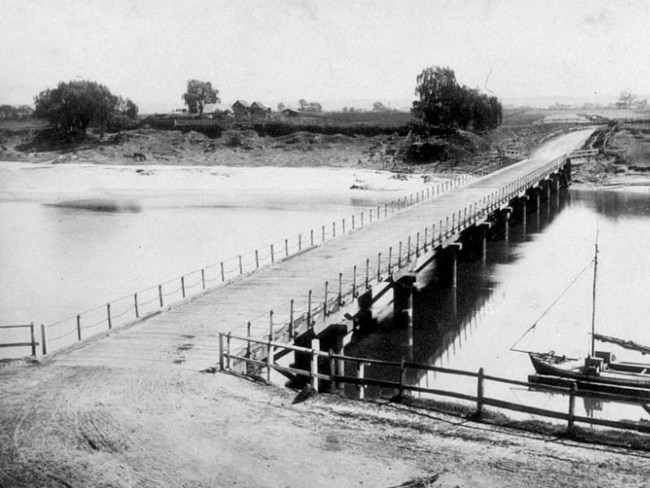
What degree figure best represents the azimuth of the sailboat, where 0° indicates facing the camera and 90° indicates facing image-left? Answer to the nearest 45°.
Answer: approximately 90°

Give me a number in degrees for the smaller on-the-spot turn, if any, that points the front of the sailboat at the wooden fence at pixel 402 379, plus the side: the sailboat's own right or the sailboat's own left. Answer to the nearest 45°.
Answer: approximately 45° to the sailboat's own left

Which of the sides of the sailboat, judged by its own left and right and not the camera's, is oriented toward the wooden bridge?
front
